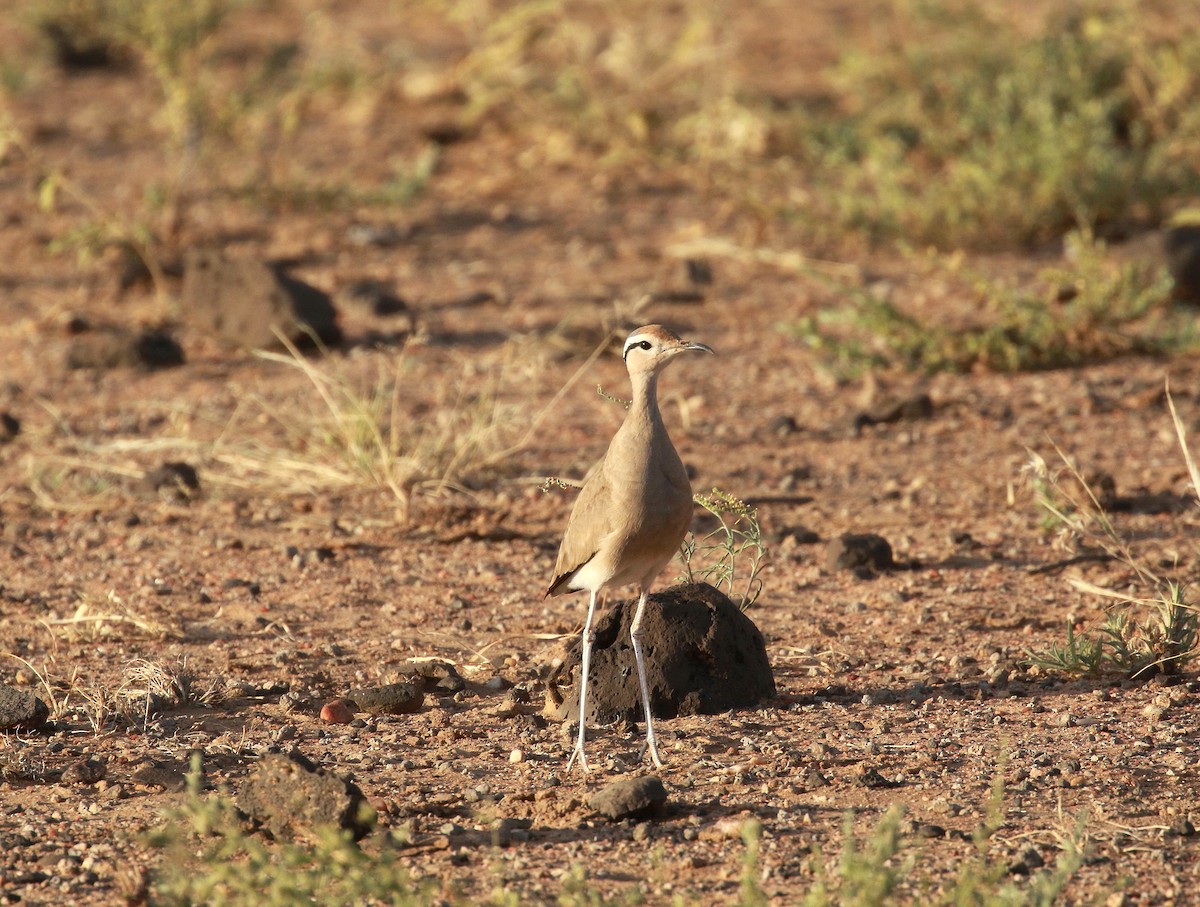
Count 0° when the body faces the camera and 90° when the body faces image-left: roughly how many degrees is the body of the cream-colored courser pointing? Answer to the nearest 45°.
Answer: approximately 315°

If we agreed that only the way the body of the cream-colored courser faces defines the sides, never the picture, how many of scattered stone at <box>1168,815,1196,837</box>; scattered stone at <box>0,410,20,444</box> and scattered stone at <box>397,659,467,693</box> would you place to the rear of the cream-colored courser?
2

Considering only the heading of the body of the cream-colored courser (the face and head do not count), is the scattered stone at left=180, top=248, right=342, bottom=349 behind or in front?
behind

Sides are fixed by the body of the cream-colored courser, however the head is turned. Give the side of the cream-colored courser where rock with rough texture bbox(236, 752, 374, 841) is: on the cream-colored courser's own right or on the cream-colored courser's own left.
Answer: on the cream-colored courser's own right

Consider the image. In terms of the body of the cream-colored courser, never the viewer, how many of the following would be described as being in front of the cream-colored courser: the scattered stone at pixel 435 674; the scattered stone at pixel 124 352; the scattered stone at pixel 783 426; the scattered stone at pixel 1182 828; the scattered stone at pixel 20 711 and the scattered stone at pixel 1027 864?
2
